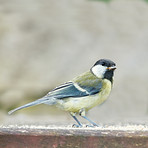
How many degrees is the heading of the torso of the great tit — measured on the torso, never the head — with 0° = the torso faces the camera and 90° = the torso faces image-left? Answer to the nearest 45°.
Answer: approximately 270°
